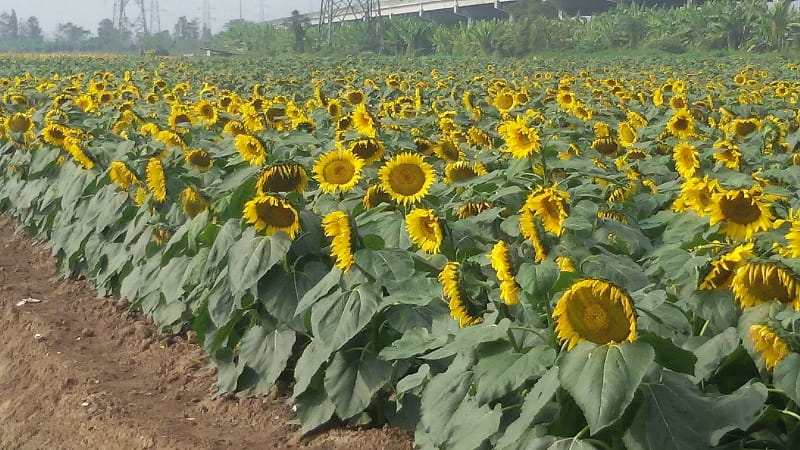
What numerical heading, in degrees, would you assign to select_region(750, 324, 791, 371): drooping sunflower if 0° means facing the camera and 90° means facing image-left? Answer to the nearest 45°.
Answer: approximately 45°

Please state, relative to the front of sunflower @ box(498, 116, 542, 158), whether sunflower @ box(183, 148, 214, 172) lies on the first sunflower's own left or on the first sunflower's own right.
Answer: on the first sunflower's own right

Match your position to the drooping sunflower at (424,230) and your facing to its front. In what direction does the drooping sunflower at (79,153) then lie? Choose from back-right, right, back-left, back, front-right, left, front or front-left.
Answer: right

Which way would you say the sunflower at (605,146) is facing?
toward the camera

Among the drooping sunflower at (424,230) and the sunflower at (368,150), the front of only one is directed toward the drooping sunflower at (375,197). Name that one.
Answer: the sunflower

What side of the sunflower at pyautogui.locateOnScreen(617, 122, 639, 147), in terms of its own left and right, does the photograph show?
front

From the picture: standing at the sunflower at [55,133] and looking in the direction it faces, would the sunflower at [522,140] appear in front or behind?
in front

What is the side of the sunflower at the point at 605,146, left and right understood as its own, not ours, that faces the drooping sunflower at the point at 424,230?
front

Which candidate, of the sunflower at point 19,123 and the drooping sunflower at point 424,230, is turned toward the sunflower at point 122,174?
the sunflower at point 19,123

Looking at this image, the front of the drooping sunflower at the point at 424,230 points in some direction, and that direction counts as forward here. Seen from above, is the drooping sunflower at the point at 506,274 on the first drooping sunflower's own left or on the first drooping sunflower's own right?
on the first drooping sunflower's own left

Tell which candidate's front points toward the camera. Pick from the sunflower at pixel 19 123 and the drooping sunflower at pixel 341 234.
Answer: the sunflower

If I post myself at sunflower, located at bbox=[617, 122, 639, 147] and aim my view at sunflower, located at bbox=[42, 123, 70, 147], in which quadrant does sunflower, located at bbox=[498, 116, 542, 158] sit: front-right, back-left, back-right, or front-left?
front-left

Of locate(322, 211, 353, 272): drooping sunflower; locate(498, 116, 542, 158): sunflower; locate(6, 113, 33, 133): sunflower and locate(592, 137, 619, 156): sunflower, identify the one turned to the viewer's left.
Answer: the drooping sunflower

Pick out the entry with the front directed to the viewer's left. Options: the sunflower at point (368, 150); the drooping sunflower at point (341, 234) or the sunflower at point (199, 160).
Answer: the drooping sunflower

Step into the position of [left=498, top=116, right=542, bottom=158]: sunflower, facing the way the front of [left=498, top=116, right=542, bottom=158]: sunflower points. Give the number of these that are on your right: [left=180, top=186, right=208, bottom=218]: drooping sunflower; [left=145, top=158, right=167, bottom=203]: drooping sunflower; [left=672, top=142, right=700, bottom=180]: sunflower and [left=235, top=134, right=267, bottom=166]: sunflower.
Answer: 3

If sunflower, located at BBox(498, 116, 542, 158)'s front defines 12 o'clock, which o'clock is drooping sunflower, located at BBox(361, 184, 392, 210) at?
The drooping sunflower is roughly at 2 o'clock from the sunflower.

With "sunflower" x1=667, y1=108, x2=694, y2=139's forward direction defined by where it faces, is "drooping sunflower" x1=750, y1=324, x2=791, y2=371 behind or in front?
in front

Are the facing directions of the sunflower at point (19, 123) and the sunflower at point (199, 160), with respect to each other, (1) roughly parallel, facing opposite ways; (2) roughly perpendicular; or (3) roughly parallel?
roughly parallel

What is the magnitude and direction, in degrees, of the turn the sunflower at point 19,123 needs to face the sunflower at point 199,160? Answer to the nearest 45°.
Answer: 0° — it already faces it

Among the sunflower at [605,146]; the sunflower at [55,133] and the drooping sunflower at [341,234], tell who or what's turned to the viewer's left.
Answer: the drooping sunflower
